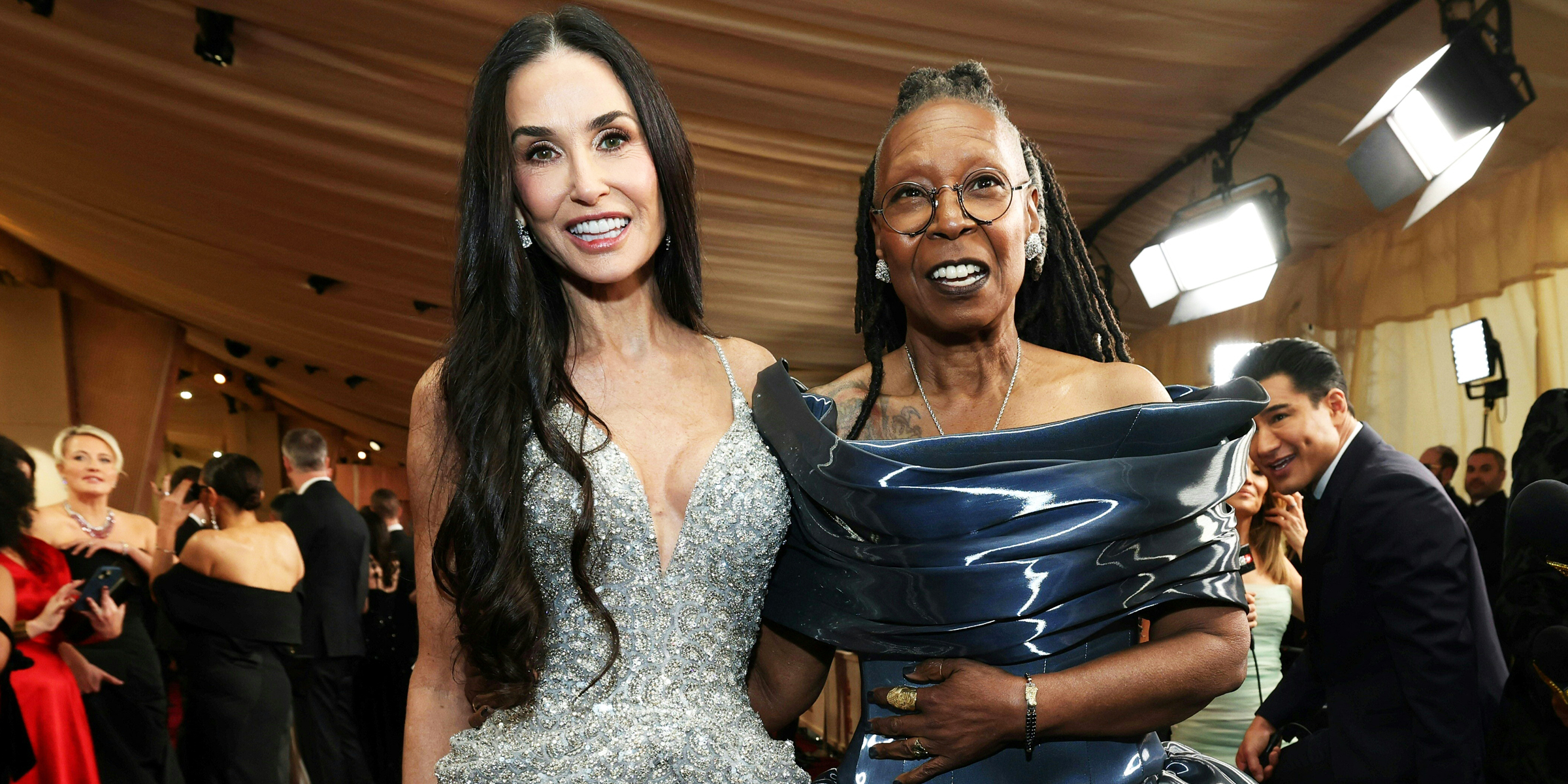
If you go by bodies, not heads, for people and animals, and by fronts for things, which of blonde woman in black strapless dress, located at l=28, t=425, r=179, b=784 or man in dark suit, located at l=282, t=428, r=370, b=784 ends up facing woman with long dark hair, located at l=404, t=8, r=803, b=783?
the blonde woman in black strapless dress

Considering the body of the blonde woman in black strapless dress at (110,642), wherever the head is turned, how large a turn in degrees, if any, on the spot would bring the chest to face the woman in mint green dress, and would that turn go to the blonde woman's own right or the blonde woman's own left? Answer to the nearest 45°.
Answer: approximately 45° to the blonde woman's own left

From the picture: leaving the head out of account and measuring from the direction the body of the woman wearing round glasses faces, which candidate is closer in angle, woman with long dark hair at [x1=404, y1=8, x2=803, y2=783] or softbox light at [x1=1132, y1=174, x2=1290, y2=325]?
the woman with long dark hair

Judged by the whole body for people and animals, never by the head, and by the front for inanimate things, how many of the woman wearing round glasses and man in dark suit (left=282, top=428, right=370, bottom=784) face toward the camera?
1

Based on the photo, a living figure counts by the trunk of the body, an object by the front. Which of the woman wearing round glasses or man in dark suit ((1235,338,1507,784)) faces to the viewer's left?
the man in dark suit

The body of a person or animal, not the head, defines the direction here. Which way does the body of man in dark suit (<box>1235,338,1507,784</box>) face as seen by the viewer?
to the viewer's left

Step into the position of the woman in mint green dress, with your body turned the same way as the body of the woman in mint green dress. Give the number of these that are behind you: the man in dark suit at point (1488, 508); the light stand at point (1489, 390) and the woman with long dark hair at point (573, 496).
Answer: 2

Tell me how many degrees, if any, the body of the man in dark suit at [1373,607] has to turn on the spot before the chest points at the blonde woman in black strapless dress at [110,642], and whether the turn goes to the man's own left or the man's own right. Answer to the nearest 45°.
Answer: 0° — they already face them

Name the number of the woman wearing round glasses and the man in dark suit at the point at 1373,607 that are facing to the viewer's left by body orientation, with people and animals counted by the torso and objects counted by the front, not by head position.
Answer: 1

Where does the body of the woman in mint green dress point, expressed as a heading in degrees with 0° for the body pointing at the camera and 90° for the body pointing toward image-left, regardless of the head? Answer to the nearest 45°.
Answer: approximately 45°
